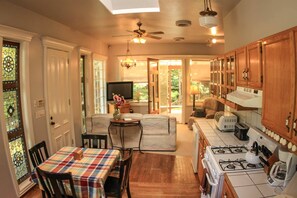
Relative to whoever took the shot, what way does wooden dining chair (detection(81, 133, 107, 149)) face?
facing the viewer

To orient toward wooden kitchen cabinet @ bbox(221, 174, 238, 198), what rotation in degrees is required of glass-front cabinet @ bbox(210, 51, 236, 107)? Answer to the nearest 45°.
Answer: approximately 45° to its left

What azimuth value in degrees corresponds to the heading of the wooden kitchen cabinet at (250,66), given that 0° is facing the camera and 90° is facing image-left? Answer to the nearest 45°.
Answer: approximately 45°

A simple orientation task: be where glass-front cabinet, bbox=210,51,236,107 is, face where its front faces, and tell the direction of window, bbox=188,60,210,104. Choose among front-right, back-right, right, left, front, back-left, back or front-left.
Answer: back-right

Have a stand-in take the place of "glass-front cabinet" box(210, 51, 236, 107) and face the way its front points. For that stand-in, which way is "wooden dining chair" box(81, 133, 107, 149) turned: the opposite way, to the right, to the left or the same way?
to the left

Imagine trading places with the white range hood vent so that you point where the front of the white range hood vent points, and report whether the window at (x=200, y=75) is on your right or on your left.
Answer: on your right

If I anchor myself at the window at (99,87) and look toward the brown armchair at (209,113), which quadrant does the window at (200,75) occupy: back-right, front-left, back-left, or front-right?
front-left

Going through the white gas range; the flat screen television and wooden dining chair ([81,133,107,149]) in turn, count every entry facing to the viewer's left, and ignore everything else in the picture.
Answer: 1

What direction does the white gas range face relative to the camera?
to the viewer's left

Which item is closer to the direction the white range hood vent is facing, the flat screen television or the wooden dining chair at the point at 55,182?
the wooden dining chair

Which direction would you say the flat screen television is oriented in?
toward the camera
